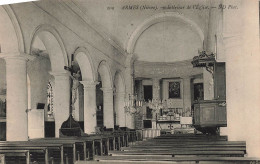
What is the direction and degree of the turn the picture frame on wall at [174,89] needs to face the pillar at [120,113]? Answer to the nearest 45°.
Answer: approximately 45° to its right

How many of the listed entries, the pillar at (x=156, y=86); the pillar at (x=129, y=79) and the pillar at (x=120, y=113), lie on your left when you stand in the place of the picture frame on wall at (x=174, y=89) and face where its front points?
0

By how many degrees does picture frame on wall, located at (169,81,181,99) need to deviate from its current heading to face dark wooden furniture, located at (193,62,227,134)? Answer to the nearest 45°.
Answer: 0° — it already faces it

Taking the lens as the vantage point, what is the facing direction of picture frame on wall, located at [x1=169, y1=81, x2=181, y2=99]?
facing the viewer

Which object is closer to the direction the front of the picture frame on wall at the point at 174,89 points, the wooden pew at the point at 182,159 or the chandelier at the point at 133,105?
the wooden pew

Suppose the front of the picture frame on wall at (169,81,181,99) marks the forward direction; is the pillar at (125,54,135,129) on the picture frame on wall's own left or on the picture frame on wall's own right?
on the picture frame on wall's own right

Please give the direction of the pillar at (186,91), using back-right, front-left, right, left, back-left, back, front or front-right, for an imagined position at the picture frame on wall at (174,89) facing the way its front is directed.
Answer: front-left

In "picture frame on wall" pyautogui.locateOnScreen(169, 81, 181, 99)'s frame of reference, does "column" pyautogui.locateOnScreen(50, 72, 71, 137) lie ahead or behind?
ahead

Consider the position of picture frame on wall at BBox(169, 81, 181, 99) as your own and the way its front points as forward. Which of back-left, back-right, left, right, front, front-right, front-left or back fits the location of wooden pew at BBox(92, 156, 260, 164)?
front

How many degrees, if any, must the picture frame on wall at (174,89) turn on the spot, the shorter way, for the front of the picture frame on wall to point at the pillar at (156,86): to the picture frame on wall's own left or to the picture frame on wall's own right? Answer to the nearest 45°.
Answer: approximately 90° to the picture frame on wall's own right

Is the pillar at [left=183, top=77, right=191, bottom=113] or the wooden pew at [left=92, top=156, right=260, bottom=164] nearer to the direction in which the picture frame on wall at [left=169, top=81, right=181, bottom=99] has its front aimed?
the wooden pew

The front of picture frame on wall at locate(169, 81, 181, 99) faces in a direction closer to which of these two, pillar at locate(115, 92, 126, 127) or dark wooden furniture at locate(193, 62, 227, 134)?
the dark wooden furniture
